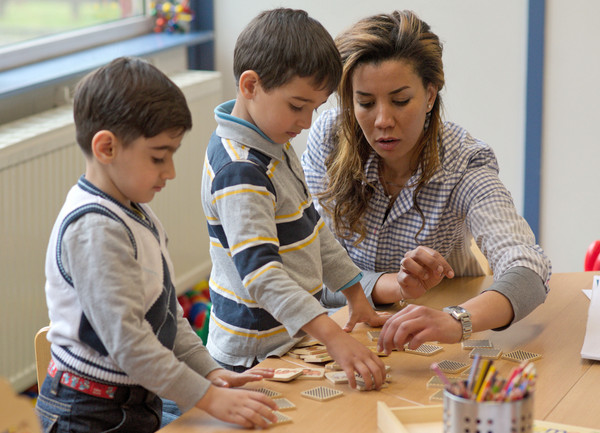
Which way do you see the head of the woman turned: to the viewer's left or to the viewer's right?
to the viewer's left

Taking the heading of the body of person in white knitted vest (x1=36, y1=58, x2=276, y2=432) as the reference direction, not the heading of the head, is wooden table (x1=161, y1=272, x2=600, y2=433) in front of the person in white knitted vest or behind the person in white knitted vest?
in front

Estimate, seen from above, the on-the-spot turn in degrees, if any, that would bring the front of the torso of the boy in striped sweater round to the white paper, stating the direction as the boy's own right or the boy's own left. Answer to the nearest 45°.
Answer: approximately 45° to the boy's own left

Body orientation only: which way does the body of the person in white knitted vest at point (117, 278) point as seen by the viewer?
to the viewer's right

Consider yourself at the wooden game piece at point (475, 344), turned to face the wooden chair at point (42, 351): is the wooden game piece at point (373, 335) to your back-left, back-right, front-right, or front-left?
front-right

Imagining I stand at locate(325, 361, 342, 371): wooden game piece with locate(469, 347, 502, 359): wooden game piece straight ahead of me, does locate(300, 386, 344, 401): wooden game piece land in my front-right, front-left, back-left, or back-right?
back-right

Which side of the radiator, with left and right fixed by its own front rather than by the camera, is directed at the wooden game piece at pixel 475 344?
front

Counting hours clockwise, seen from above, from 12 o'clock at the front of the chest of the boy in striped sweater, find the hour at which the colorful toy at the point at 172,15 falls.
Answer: The colorful toy is roughly at 7 o'clock from the boy in striped sweater.

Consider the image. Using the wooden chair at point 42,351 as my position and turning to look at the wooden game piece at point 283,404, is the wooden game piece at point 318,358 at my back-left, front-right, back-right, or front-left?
front-left

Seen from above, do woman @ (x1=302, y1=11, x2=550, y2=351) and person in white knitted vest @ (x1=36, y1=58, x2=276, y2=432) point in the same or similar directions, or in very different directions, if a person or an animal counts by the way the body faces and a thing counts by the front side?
very different directions

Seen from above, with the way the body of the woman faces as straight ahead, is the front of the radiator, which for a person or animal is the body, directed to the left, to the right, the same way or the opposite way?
to the left

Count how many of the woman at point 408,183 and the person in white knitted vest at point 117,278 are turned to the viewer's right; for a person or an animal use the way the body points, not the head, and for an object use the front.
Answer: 1

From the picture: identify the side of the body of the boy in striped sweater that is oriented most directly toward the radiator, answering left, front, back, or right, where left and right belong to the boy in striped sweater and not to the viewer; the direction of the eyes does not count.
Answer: back

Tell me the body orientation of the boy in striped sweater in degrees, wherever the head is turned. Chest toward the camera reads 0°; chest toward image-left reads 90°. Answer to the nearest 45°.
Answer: approximately 315°

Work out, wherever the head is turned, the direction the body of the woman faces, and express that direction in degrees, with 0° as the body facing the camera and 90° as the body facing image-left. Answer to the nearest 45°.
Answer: approximately 45°
